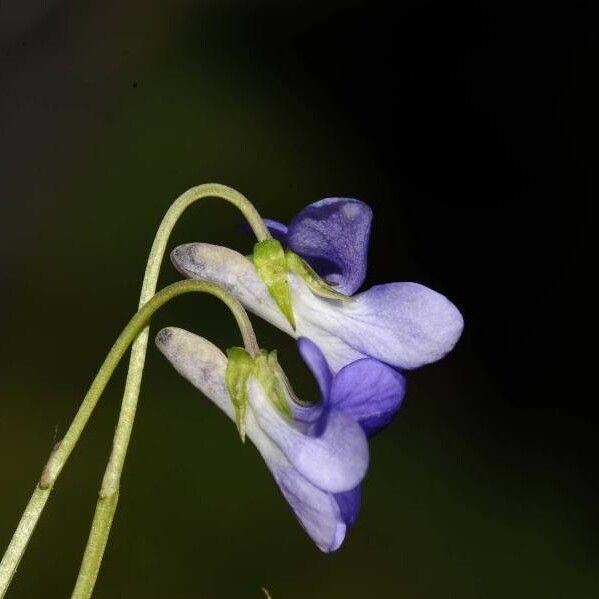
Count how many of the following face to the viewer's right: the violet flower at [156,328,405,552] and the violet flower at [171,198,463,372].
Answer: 2

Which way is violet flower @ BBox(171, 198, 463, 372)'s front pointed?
to the viewer's right

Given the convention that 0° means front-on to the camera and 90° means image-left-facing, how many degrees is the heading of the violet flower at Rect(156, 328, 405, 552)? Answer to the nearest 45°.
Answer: approximately 270°
